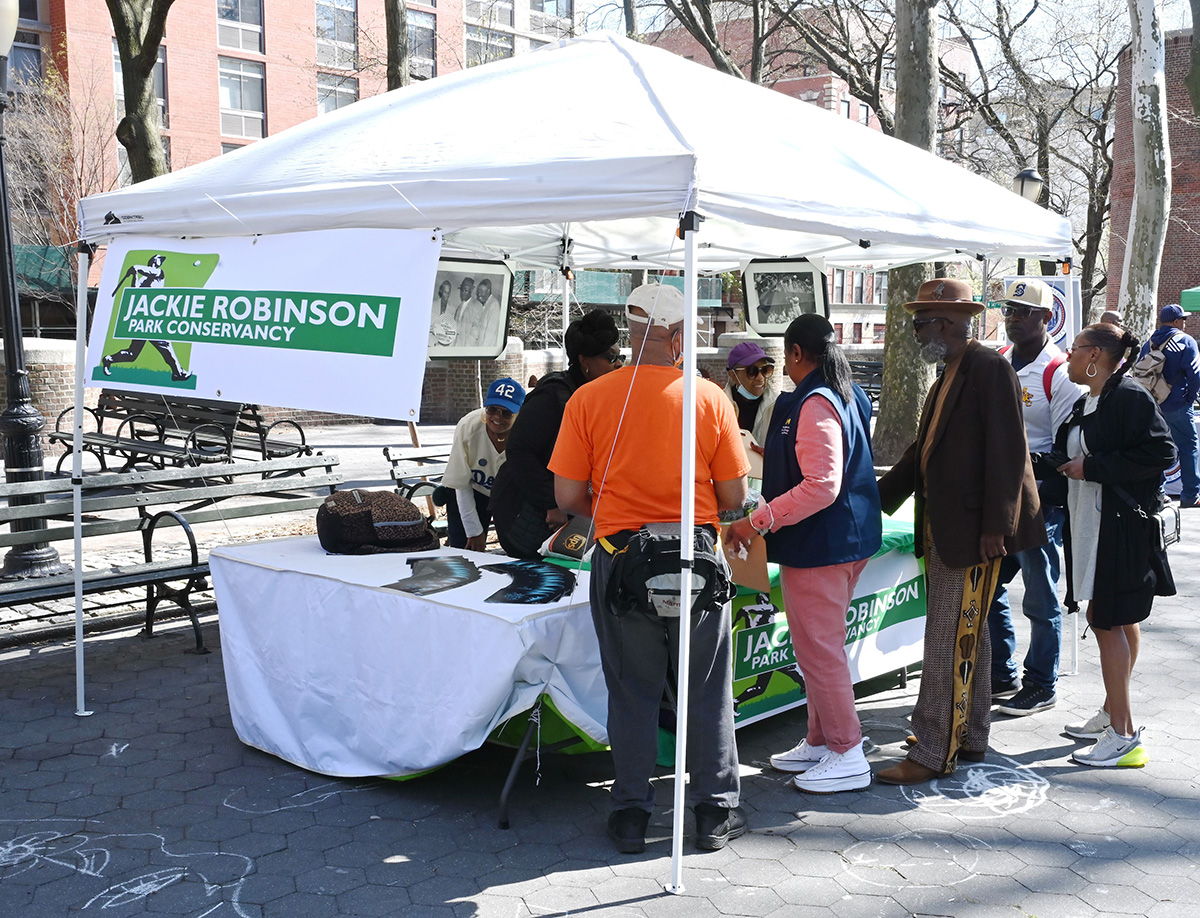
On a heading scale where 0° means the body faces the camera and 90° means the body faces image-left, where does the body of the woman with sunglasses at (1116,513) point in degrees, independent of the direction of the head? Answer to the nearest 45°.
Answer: approximately 90°

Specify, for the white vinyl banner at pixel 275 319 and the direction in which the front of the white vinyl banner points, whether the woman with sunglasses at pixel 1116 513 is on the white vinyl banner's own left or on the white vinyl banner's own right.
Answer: on the white vinyl banner's own left

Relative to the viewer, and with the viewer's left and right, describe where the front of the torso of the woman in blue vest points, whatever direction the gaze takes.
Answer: facing to the left of the viewer

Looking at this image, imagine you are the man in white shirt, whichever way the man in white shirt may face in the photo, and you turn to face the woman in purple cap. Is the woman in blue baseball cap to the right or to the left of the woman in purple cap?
left

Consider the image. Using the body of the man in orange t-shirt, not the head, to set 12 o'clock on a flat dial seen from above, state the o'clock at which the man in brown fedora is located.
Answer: The man in brown fedora is roughly at 2 o'clock from the man in orange t-shirt.

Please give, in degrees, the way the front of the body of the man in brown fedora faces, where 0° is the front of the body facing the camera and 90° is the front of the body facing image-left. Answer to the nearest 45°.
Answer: approximately 90°

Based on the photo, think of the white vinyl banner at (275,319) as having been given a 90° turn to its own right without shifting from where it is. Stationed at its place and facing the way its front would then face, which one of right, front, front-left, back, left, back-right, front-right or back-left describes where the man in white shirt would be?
back-right

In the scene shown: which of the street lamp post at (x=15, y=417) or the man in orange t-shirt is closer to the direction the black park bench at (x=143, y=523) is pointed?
the man in orange t-shirt
